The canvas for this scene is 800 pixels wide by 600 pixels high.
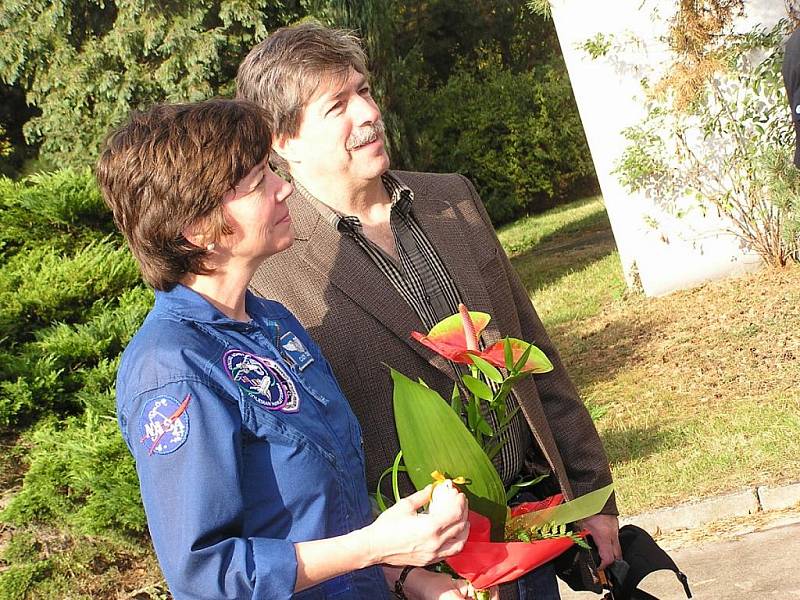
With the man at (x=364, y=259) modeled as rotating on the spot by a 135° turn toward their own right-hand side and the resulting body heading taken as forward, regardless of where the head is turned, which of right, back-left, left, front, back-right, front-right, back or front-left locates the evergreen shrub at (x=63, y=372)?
front-right

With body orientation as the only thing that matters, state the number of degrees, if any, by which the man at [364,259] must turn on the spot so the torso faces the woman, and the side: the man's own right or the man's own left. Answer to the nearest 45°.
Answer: approximately 45° to the man's own right

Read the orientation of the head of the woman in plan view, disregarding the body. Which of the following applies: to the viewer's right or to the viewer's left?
to the viewer's right

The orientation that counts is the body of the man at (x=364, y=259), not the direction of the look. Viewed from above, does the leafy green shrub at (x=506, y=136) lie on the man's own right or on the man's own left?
on the man's own left

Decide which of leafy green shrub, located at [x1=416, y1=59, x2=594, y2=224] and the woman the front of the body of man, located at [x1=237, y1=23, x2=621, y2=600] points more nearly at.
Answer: the woman

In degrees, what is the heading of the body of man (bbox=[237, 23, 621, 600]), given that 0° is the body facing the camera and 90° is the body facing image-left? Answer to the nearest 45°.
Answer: approximately 315°

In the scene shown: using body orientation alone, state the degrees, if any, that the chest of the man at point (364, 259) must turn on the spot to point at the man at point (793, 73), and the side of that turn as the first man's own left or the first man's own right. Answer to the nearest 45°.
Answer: approximately 90° to the first man's own left
